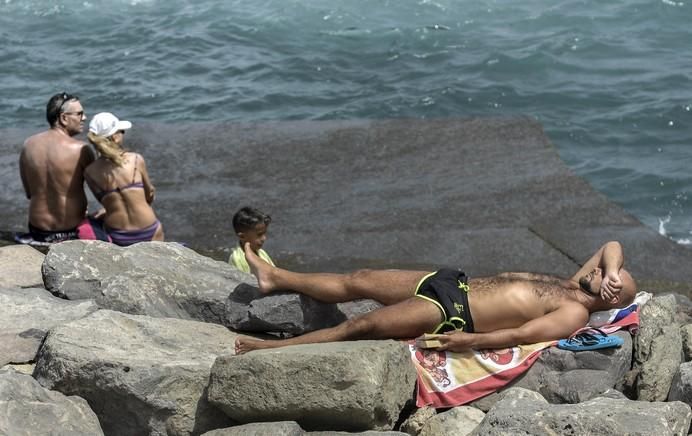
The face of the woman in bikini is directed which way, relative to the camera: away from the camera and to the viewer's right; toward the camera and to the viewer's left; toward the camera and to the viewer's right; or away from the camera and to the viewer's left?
away from the camera and to the viewer's right

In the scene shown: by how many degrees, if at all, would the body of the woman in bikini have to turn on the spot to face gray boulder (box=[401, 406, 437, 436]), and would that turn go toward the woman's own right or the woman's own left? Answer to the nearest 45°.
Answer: approximately 180°

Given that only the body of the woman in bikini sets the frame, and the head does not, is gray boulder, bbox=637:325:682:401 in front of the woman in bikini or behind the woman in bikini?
behind

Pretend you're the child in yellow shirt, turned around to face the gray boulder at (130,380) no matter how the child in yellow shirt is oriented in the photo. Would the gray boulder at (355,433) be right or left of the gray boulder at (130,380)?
left

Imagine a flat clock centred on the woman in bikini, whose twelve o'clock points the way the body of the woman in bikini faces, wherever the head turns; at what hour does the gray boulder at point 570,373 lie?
The gray boulder is roughly at 5 o'clock from the woman in bikini.

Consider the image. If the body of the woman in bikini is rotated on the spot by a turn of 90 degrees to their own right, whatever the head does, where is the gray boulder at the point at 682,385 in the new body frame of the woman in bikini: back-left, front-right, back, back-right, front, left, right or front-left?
front-right

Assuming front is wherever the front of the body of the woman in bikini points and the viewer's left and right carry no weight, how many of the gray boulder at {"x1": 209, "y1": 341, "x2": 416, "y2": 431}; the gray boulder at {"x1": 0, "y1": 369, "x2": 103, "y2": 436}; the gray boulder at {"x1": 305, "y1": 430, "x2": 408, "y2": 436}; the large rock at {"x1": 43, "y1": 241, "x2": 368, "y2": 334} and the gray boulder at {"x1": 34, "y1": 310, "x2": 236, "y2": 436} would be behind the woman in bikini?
5

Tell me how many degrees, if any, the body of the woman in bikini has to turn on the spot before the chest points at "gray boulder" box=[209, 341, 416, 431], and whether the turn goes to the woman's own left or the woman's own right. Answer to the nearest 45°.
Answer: approximately 180°

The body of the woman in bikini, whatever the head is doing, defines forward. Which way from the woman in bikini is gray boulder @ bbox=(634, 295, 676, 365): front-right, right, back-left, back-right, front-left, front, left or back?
back-right

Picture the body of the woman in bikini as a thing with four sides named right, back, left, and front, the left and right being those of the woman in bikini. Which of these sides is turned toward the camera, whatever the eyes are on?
back

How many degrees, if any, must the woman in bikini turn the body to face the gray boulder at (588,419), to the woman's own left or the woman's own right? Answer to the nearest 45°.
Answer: approximately 135° to the woman's own right

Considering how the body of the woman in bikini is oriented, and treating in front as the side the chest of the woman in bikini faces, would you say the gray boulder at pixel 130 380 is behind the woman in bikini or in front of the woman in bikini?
behind
